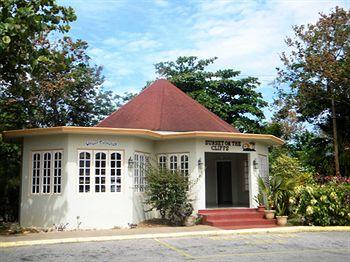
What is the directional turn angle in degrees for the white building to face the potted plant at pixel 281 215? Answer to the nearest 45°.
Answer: approximately 90° to its left

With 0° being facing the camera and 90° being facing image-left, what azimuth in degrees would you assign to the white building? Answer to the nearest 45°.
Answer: approximately 0°

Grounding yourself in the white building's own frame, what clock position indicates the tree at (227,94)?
The tree is roughly at 7 o'clock from the white building.

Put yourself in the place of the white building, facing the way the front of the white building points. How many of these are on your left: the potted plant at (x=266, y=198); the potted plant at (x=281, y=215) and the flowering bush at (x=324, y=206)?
3

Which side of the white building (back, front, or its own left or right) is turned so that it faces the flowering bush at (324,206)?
left
